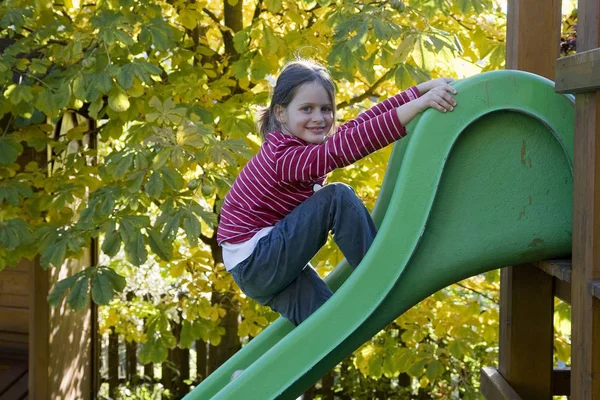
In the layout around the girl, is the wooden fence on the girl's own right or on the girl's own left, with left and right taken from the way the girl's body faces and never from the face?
on the girl's own left

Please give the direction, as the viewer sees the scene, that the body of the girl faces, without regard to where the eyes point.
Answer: to the viewer's right
